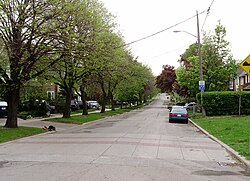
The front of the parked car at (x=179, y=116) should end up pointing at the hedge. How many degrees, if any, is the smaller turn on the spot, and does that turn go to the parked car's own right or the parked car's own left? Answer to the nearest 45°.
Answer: approximately 45° to the parked car's own right

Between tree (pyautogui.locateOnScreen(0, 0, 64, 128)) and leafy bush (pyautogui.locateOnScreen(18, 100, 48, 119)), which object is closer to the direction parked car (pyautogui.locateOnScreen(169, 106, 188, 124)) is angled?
the leafy bush

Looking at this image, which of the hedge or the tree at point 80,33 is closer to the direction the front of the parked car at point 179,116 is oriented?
the hedge

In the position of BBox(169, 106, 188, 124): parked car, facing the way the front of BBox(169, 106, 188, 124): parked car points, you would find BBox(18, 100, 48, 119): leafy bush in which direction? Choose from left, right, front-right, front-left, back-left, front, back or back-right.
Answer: left

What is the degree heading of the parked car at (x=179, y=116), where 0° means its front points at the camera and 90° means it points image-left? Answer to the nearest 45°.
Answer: approximately 180°

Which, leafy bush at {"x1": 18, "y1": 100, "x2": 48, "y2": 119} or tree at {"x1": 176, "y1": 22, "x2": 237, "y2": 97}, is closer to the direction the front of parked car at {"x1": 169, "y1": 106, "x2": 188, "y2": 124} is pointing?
the tree

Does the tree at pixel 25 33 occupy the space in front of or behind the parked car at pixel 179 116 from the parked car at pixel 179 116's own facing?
behind

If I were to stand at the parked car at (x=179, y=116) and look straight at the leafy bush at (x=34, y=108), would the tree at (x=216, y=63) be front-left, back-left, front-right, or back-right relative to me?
back-right

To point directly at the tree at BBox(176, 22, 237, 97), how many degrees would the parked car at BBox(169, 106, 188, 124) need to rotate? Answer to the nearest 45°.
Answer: approximately 45° to its right
